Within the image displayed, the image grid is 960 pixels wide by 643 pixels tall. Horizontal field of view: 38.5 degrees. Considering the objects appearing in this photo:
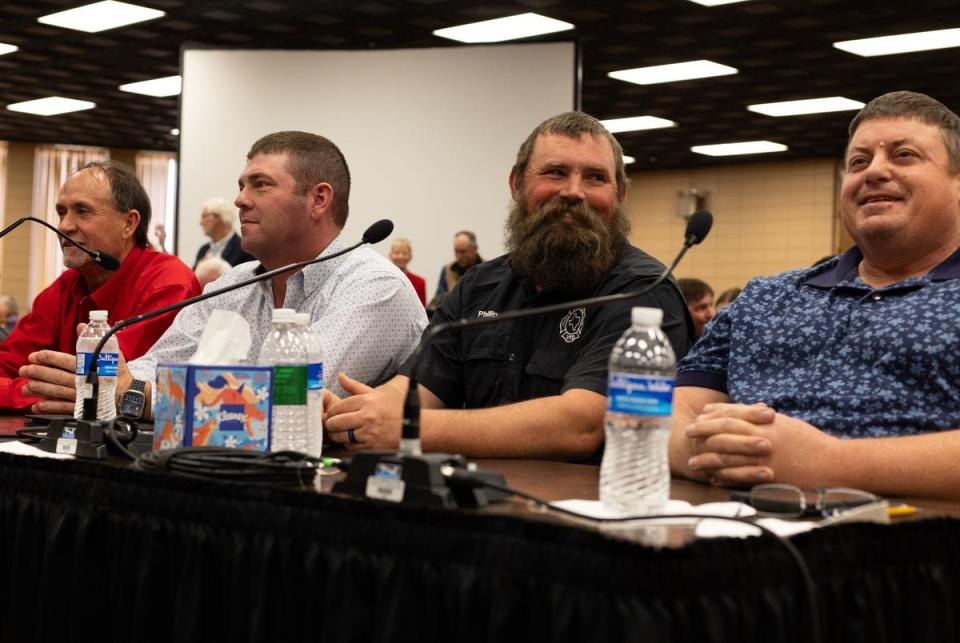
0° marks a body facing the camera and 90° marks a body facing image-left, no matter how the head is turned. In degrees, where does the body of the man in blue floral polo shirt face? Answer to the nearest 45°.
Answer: approximately 45°

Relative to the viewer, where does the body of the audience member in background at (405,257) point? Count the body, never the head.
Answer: toward the camera

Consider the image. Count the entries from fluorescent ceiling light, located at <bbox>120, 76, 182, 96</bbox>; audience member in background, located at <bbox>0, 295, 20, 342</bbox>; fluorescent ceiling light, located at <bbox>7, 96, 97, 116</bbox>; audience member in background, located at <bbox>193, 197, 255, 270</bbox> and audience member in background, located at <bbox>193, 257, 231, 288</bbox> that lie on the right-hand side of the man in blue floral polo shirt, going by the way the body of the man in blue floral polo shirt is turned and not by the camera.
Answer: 5

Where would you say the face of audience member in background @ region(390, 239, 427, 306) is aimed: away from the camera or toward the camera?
toward the camera

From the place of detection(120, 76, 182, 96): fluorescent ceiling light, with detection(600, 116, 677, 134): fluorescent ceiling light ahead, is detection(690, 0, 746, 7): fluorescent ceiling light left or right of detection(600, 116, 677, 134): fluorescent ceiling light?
right

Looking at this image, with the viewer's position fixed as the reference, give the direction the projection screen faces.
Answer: facing the viewer

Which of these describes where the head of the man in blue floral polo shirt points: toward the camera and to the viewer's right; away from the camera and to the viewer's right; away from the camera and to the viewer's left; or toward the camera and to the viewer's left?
toward the camera and to the viewer's left

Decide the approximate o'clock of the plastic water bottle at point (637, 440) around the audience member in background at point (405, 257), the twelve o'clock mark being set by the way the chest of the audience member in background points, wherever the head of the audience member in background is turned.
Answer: The plastic water bottle is roughly at 12 o'clock from the audience member in background.

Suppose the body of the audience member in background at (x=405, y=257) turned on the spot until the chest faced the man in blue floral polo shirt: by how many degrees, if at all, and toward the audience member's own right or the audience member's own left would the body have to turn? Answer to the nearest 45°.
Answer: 0° — they already face them

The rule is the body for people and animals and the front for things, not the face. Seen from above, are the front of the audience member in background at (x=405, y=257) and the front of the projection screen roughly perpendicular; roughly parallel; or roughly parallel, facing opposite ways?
roughly parallel

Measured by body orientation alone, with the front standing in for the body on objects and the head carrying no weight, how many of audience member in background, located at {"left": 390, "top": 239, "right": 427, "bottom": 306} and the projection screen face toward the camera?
2
